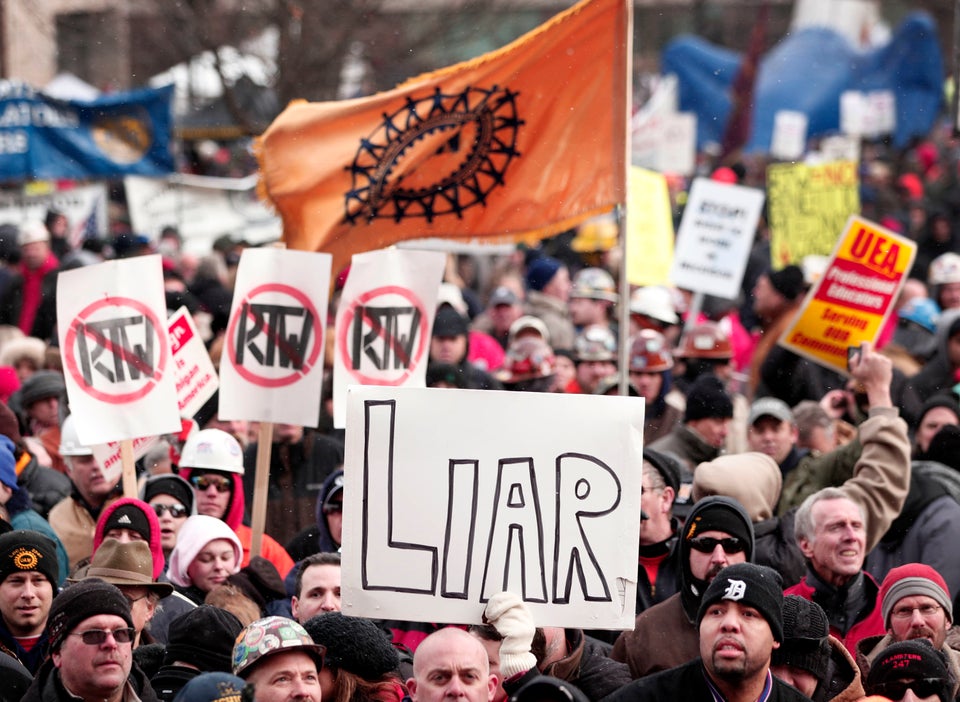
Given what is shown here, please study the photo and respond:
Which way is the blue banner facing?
toward the camera

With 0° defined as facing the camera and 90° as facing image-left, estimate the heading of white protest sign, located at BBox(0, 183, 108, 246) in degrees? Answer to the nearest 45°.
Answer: approximately 0°

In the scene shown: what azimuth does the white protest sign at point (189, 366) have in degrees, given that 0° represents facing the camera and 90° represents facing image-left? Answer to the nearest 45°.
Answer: approximately 0°

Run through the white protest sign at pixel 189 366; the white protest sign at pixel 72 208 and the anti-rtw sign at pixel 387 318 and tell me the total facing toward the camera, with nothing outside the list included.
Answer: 3

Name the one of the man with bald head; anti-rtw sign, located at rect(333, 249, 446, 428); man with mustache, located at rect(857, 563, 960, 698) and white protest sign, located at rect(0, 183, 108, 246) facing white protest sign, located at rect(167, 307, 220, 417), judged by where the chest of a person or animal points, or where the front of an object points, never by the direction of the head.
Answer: white protest sign, located at rect(0, 183, 108, 246)

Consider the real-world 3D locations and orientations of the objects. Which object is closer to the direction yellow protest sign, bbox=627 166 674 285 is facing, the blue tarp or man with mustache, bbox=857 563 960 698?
the man with mustache

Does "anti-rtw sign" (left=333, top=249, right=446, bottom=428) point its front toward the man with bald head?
yes

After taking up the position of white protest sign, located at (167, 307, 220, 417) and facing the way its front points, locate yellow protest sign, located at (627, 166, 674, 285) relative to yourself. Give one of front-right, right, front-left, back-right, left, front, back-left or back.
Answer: back-left
